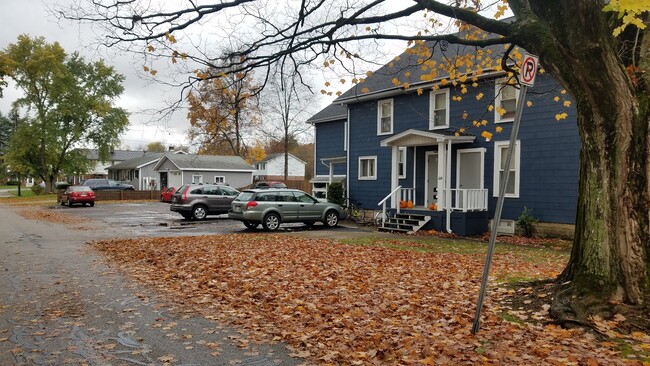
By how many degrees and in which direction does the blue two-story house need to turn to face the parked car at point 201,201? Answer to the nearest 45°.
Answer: approximately 45° to its right

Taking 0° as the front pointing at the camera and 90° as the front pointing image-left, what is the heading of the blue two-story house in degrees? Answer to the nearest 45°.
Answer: approximately 45°

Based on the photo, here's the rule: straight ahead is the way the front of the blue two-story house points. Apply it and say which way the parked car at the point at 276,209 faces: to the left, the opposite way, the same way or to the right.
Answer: the opposite way

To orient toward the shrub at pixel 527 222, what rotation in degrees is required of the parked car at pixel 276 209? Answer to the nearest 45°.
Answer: approximately 45° to its right

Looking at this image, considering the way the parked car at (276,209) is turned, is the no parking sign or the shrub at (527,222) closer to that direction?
the shrub

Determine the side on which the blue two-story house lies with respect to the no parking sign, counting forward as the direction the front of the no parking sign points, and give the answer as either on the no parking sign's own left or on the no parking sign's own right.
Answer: on the no parking sign's own right

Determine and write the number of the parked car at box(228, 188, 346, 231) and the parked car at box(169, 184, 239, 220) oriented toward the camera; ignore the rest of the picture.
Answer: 0

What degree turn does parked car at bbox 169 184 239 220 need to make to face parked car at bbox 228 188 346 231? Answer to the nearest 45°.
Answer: approximately 90° to its right

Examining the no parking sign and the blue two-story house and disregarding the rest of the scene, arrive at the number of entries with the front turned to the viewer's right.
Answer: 0

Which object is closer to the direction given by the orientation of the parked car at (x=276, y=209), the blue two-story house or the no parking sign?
the blue two-story house
